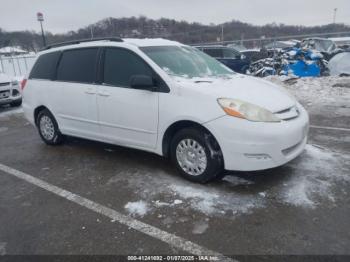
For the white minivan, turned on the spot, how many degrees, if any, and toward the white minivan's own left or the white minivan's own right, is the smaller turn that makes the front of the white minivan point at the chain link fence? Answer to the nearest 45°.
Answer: approximately 180°

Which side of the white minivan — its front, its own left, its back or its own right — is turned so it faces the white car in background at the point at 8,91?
back

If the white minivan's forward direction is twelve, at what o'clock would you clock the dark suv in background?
The dark suv in background is roughly at 8 o'clock from the white minivan.

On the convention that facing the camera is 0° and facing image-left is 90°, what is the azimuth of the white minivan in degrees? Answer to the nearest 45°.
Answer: approximately 315°
